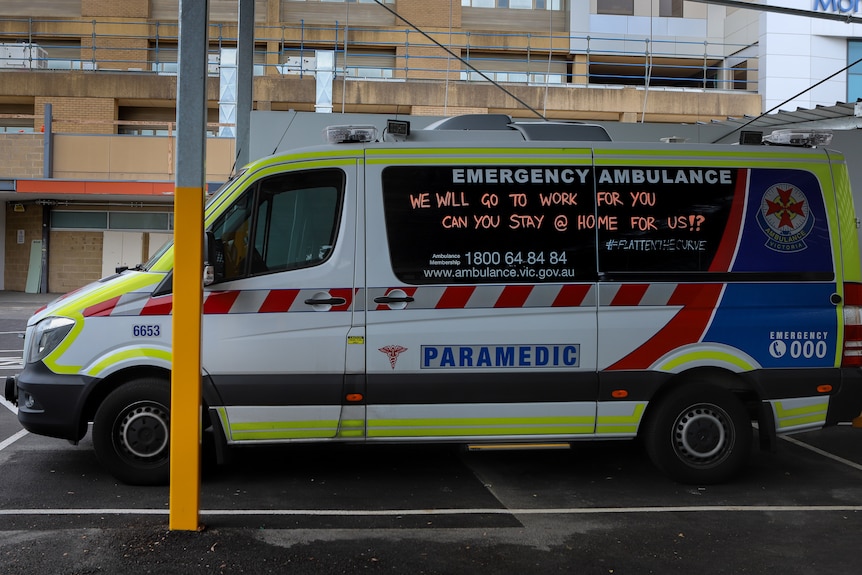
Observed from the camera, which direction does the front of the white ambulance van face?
facing to the left of the viewer
